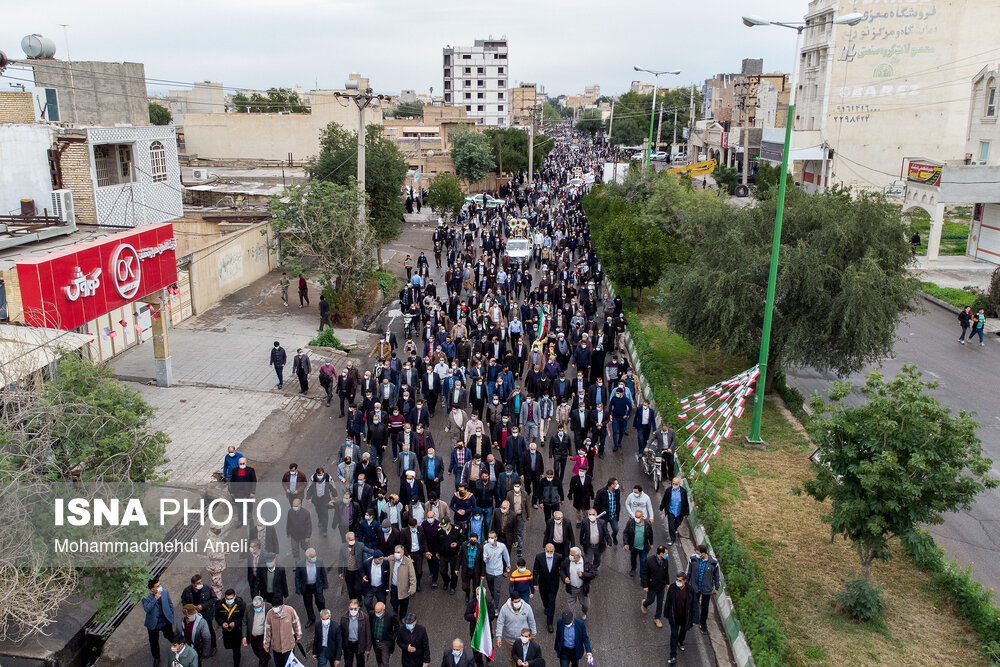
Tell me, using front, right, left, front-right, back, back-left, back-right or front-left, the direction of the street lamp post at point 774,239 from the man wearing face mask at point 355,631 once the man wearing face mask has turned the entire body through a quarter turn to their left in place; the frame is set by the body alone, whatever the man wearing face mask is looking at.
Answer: front-left

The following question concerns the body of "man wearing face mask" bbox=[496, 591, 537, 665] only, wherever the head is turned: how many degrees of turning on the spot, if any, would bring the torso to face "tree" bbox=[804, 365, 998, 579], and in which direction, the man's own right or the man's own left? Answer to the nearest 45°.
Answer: approximately 90° to the man's own left

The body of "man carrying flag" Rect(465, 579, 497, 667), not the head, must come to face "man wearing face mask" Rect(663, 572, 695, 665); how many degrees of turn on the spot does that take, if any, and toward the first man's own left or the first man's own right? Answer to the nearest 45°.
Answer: approximately 90° to the first man's own left

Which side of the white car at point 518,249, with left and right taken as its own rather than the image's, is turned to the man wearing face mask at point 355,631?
front

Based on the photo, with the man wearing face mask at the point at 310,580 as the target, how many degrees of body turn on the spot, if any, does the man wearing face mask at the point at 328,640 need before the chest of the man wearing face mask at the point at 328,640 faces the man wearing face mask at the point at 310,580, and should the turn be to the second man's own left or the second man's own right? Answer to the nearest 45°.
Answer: approximately 180°

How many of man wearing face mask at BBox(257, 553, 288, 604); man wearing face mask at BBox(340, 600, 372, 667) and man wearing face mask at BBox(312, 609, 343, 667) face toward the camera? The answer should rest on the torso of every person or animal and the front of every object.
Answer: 3

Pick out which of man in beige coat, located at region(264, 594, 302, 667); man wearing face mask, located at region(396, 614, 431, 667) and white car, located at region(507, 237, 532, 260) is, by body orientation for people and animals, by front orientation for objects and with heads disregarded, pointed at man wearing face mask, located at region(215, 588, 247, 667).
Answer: the white car

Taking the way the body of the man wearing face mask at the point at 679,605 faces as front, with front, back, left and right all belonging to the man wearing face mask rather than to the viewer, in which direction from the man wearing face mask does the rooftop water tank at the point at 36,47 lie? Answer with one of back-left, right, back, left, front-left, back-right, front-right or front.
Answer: back-right

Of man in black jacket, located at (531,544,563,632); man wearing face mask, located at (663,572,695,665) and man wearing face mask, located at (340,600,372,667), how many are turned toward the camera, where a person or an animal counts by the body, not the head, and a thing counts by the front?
3

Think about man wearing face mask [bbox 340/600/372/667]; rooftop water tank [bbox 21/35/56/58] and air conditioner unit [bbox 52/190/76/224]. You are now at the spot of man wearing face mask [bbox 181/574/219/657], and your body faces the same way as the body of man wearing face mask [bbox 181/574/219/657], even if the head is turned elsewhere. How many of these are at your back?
2
